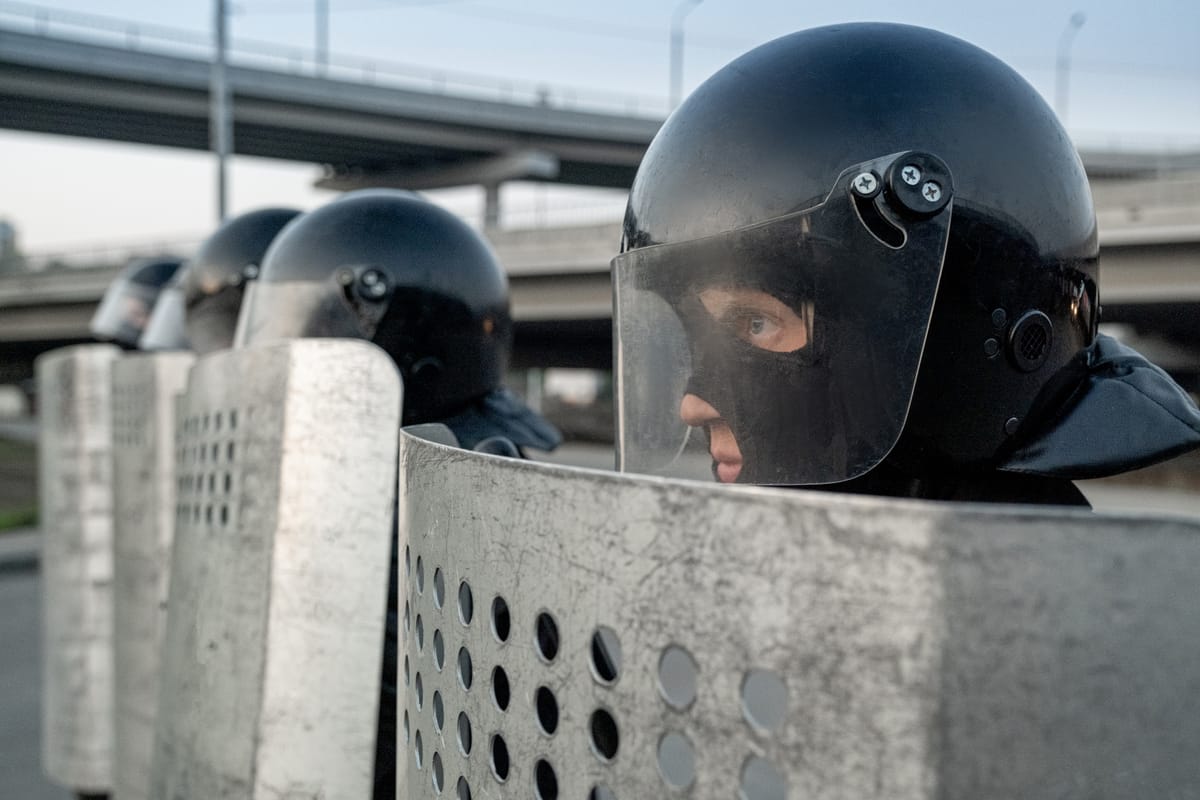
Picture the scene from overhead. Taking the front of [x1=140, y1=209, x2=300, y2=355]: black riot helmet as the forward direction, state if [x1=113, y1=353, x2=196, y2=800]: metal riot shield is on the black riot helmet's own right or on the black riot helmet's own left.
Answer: on the black riot helmet's own left

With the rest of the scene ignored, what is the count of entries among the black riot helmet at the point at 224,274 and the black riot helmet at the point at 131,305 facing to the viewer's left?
2

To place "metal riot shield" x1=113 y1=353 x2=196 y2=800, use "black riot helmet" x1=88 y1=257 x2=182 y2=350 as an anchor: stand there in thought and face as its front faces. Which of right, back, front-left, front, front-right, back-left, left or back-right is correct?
left

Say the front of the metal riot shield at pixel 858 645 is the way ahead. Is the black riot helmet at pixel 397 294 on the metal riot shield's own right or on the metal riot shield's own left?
on the metal riot shield's own right

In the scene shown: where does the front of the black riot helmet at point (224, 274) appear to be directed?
to the viewer's left

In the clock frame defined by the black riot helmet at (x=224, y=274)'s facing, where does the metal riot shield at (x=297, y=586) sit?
The metal riot shield is roughly at 9 o'clock from the black riot helmet.

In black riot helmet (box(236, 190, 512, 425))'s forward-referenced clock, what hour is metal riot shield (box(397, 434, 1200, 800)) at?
The metal riot shield is roughly at 9 o'clock from the black riot helmet.

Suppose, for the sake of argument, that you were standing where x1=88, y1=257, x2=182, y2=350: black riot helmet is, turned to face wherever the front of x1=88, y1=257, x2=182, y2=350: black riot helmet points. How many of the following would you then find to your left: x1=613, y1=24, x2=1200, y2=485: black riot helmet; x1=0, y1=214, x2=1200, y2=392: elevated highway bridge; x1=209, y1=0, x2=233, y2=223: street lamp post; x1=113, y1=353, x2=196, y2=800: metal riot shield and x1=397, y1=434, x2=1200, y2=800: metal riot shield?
3

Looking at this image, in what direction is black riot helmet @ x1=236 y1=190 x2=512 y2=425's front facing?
to the viewer's left

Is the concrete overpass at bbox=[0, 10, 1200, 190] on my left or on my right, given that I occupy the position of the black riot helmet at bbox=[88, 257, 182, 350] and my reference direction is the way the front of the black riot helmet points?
on my right

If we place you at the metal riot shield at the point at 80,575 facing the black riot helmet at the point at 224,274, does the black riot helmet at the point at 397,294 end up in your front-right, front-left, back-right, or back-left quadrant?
front-right
